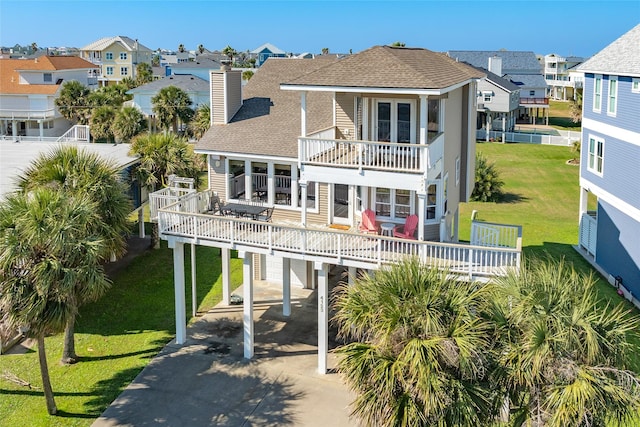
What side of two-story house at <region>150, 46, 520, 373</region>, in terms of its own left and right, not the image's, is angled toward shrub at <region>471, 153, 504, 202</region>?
back

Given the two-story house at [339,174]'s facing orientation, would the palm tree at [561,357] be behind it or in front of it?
in front

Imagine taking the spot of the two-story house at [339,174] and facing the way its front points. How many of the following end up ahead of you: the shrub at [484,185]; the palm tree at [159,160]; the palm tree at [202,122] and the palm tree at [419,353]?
1

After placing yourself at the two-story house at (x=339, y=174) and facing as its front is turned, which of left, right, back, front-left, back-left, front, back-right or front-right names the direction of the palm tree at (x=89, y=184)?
right

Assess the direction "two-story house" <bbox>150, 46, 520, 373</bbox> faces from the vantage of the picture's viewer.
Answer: facing the viewer

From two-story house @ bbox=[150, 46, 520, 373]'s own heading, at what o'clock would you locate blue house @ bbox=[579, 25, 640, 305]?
The blue house is roughly at 8 o'clock from the two-story house.

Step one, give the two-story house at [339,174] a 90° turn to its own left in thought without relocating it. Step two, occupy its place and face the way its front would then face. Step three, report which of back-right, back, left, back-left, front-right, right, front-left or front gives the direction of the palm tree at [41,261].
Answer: back-right

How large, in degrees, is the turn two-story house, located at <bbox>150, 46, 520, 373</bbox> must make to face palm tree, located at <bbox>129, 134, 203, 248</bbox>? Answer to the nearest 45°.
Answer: approximately 135° to its right
